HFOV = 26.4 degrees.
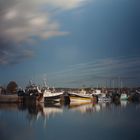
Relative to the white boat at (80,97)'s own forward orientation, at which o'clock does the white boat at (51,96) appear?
the white boat at (51,96) is roughly at 11 o'clock from the white boat at (80,97).

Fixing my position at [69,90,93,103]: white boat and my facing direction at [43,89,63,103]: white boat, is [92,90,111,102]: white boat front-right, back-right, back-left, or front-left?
back-right

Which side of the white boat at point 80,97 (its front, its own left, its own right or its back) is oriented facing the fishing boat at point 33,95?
front

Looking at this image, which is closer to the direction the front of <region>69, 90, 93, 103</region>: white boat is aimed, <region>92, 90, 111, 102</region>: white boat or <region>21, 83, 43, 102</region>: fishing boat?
the fishing boat

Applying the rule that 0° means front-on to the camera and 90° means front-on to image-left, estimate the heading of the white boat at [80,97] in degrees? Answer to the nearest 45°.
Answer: approximately 90°

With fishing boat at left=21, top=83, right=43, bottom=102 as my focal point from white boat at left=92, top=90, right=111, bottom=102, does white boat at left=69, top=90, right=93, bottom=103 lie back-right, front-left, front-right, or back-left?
front-left
